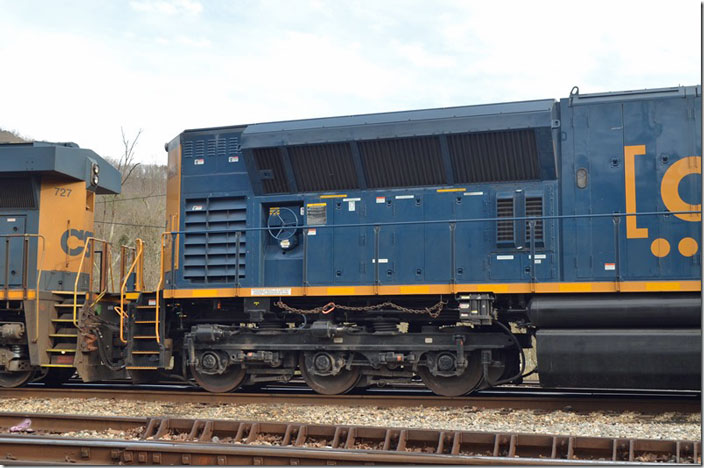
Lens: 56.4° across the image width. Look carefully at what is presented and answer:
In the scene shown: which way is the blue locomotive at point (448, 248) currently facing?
to the viewer's right

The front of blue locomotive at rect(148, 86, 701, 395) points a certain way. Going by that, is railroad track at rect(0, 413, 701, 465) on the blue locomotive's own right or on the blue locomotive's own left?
on the blue locomotive's own right
